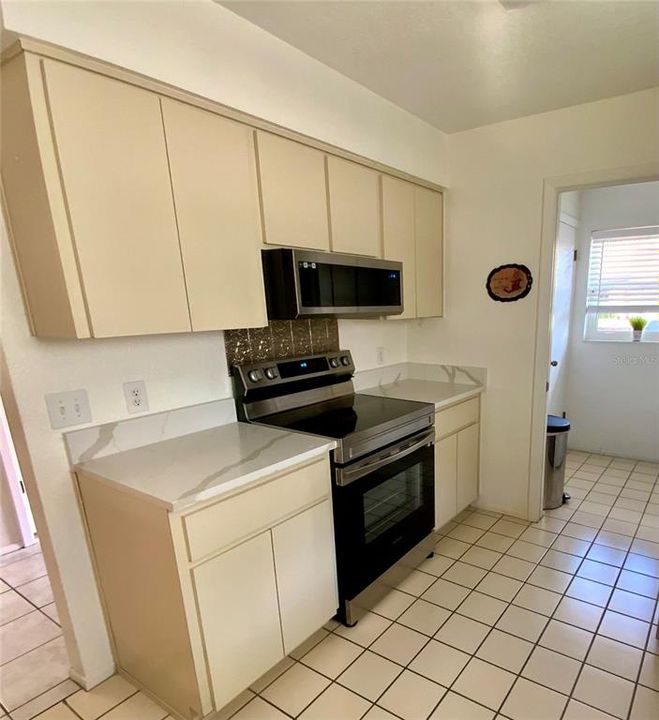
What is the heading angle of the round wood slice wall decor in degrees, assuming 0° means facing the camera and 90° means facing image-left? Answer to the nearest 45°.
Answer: approximately 0°

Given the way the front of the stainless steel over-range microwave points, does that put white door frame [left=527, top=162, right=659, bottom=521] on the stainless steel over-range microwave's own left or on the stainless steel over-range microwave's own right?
on the stainless steel over-range microwave's own left

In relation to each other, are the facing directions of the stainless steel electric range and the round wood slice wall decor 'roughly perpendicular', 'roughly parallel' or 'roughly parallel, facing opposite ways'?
roughly perpendicular

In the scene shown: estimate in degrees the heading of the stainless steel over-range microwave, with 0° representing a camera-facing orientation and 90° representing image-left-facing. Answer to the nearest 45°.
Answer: approximately 315°

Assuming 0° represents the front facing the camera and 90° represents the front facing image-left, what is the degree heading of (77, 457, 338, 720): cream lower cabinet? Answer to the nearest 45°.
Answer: approximately 315°

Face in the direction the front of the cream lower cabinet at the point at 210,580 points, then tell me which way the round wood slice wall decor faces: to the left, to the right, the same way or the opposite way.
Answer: to the right
